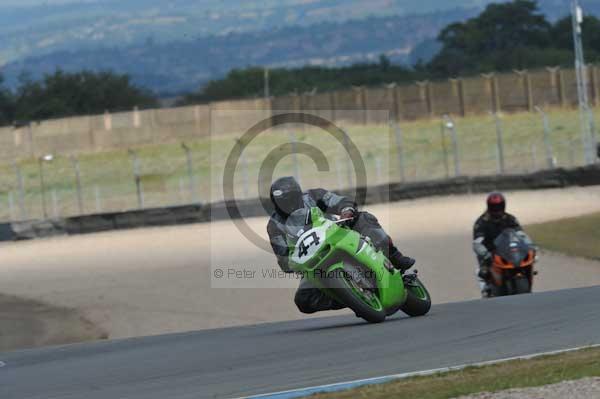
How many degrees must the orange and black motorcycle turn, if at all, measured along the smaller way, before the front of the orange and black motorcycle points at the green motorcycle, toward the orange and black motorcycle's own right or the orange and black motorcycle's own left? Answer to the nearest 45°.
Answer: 0° — it already faces it

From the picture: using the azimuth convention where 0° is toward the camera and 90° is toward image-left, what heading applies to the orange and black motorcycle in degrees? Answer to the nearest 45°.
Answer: approximately 0°

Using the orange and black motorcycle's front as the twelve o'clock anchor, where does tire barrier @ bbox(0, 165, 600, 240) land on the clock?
The tire barrier is roughly at 5 o'clock from the orange and black motorcycle.

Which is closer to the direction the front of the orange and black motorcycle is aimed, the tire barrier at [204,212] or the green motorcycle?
the green motorcycle

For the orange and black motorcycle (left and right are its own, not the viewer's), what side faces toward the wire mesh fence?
back

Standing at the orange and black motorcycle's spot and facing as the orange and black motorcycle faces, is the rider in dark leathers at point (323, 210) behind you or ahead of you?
ahead

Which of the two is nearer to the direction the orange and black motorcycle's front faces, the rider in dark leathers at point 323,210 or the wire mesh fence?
the rider in dark leathers
